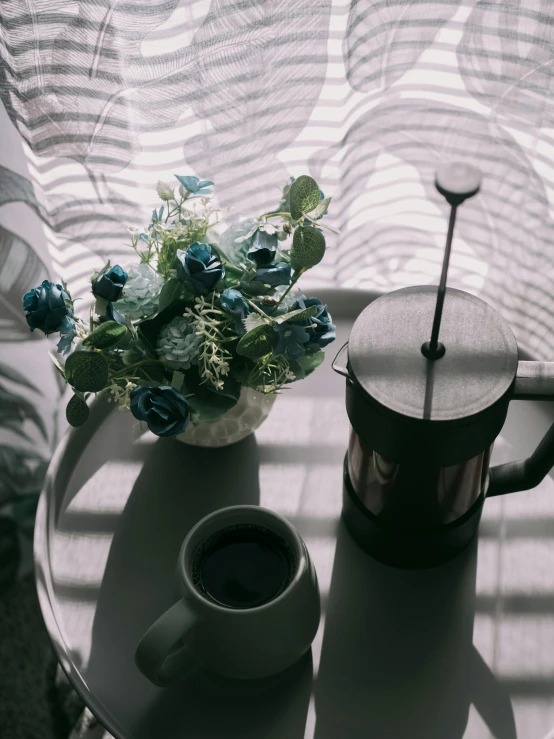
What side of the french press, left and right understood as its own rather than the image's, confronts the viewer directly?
left
